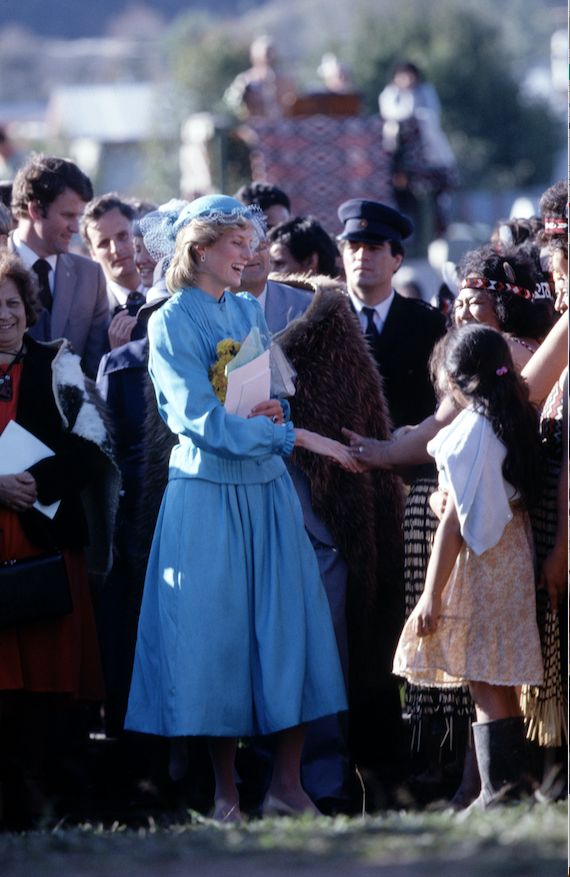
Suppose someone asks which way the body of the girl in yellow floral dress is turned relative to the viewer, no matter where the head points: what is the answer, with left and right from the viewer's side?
facing to the left of the viewer

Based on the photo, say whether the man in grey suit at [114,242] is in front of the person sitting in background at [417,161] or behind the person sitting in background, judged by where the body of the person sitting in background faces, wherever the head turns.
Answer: in front

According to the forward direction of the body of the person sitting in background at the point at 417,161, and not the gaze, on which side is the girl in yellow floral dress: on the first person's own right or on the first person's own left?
on the first person's own left
